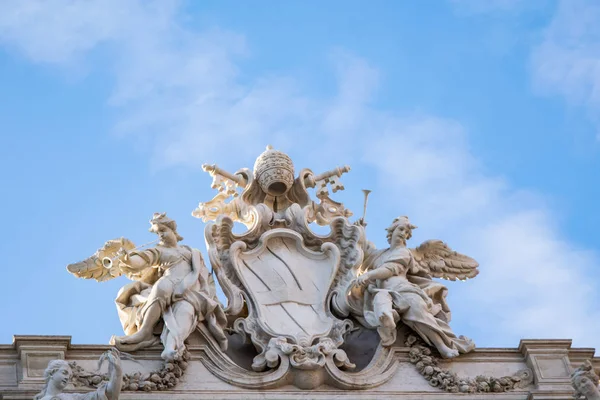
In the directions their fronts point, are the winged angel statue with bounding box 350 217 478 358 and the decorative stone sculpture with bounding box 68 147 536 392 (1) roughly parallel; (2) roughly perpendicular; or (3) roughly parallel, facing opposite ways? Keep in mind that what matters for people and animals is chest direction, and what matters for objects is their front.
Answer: roughly parallel

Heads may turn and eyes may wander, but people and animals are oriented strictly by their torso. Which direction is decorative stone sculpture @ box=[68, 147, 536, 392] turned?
toward the camera

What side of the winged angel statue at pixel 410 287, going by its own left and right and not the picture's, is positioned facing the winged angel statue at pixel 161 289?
right

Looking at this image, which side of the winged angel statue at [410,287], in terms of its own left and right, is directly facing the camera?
front
